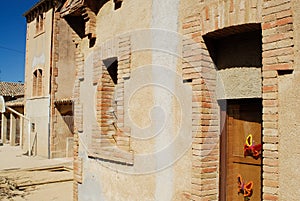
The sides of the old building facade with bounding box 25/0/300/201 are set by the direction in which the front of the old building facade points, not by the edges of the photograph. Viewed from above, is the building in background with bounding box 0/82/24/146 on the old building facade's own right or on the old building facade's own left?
on the old building facade's own right

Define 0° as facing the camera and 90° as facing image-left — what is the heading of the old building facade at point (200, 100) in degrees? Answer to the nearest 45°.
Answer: approximately 45°

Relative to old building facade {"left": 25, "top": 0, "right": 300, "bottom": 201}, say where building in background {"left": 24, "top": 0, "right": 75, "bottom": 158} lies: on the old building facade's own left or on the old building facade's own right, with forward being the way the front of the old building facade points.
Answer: on the old building facade's own right
